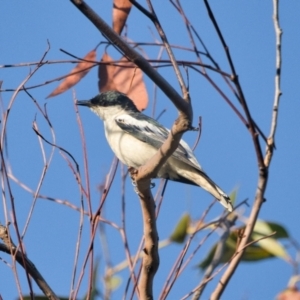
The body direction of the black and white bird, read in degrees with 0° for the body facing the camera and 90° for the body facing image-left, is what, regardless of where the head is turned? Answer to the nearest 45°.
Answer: approximately 90°
